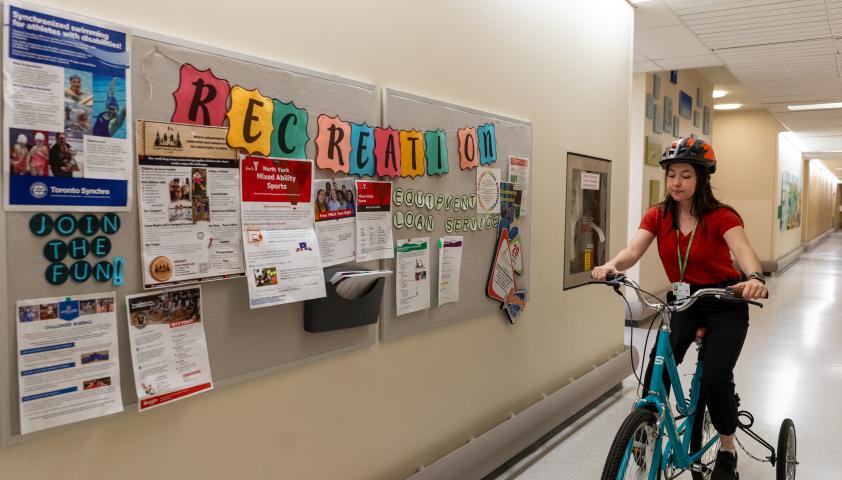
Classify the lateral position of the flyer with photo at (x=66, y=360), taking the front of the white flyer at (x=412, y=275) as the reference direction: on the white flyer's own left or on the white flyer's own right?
on the white flyer's own right

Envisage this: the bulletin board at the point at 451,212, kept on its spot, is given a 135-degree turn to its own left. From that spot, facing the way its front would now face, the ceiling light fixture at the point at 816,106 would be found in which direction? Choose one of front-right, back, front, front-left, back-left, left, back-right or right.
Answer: front-right

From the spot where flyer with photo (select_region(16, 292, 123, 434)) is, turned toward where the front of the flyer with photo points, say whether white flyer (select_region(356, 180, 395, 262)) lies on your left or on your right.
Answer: on your left

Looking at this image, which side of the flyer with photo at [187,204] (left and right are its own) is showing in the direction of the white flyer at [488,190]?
left

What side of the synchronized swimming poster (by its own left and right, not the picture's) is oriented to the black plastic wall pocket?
left

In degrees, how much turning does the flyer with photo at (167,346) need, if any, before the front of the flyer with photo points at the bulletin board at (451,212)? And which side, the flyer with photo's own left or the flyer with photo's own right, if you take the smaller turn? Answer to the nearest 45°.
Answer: approximately 90° to the flyer with photo's own left

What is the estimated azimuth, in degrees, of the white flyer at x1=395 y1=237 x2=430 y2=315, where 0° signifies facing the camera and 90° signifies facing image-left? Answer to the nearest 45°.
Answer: approximately 315°
